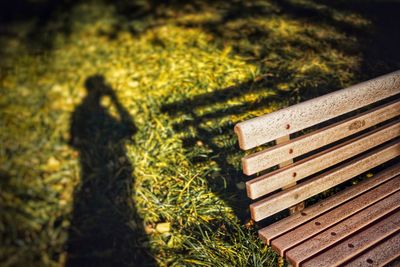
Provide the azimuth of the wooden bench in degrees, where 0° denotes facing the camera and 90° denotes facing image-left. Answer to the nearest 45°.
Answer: approximately 315°
